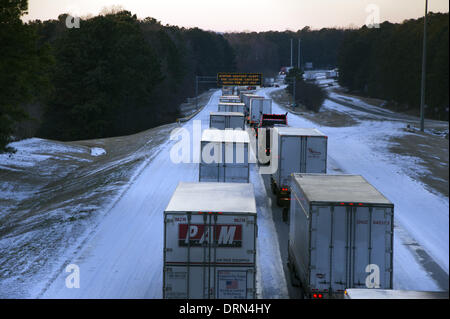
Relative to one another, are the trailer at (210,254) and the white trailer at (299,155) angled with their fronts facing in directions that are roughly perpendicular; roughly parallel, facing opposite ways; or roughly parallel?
roughly parallel

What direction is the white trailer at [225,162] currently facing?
away from the camera

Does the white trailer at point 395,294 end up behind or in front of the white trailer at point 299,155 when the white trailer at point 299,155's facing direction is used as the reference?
behind

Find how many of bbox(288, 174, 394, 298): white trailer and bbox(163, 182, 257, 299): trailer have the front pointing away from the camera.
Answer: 2

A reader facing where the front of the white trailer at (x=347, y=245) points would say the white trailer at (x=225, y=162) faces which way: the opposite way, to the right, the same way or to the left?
the same way

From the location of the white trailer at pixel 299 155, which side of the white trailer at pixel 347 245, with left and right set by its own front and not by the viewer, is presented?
front

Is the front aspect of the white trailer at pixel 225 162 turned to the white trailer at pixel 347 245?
no

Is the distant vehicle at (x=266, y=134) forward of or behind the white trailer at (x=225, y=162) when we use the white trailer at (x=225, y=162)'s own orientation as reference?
forward

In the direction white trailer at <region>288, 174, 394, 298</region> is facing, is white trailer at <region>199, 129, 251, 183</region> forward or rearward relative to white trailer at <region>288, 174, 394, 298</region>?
forward

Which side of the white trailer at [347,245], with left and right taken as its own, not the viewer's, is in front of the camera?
back

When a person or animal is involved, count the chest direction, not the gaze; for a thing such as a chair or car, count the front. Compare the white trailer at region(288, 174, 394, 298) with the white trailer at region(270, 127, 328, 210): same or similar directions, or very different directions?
same or similar directions

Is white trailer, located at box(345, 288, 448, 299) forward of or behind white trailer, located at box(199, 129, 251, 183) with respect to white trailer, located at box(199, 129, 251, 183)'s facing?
behind

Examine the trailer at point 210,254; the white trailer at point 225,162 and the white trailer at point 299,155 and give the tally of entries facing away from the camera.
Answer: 3

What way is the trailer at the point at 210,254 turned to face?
away from the camera

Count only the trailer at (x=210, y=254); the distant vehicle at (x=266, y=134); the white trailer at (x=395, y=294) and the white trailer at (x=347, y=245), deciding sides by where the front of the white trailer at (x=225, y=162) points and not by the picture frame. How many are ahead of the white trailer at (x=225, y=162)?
1

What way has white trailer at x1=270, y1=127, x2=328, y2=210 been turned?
away from the camera

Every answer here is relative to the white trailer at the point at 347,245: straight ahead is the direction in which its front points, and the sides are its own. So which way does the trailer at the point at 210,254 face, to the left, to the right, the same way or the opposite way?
the same way

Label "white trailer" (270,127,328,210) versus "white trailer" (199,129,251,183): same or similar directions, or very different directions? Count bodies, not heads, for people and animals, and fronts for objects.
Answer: same or similar directions
